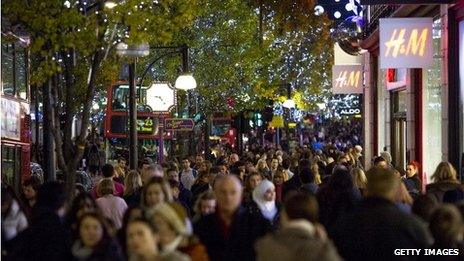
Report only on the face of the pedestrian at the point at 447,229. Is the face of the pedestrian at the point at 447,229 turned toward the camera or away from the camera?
away from the camera

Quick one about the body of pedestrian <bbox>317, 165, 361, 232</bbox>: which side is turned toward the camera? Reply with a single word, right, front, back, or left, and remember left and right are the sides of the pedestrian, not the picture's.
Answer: back

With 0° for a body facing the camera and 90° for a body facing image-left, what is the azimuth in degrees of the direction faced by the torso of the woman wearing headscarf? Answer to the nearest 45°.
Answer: approximately 315°

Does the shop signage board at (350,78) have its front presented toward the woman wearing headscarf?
yes

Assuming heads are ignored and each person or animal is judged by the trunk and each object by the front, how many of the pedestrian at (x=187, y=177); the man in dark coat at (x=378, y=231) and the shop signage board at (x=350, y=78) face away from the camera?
1

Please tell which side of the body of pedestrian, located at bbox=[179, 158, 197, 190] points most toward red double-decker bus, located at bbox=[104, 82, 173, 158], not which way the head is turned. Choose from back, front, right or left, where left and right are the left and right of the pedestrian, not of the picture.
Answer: back

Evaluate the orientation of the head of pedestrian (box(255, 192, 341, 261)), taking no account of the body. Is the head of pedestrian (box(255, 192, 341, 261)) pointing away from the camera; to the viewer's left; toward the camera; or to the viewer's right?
away from the camera

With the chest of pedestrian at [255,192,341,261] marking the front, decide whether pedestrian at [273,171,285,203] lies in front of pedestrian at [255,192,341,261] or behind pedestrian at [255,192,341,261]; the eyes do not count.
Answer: in front

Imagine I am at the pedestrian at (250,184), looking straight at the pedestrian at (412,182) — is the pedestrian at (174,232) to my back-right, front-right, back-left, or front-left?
back-right

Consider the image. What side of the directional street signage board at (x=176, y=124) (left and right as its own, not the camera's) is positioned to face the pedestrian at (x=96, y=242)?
front

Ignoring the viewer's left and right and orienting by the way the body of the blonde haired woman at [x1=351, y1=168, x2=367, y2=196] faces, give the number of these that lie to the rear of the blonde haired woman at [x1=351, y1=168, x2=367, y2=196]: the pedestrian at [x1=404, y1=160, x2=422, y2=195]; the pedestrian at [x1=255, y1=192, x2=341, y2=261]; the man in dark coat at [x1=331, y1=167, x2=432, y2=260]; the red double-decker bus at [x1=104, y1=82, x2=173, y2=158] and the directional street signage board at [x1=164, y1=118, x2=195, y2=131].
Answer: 2

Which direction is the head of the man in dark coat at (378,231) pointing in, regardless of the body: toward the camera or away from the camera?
away from the camera
